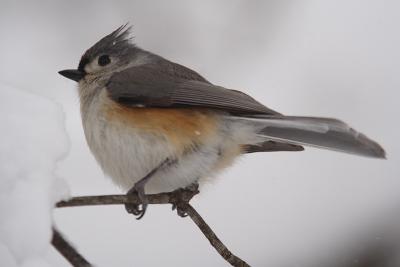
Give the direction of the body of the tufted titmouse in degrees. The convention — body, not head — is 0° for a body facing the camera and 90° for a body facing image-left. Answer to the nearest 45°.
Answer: approximately 90°
